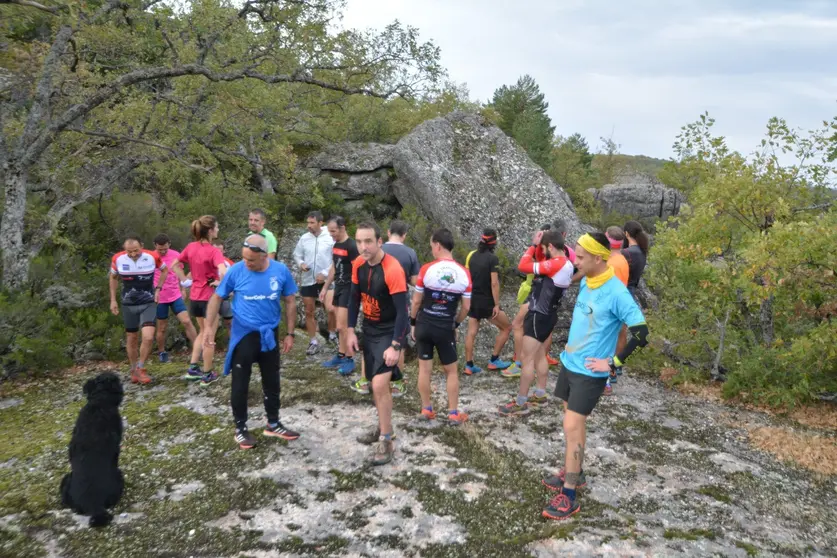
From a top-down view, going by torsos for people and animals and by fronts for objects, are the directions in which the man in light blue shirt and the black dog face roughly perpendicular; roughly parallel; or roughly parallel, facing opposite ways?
roughly perpendicular

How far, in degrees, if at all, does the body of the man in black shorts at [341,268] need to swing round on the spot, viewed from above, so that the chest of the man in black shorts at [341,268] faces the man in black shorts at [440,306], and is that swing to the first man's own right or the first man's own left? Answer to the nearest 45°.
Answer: approximately 90° to the first man's own left

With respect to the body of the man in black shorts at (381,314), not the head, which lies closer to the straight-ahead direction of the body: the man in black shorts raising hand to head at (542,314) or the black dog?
the black dog

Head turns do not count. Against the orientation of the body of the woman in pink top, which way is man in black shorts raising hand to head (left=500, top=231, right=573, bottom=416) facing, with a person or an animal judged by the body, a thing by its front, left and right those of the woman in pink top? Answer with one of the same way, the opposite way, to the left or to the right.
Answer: to the left

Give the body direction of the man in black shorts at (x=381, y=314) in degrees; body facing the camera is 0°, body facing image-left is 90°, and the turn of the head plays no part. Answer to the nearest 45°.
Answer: approximately 45°

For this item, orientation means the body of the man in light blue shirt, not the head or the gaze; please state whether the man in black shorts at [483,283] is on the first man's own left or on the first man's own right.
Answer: on the first man's own right

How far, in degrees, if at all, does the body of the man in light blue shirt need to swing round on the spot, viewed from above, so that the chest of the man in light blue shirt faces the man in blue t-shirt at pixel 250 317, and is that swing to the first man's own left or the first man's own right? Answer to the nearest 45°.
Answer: approximately 45° to the first man's own right

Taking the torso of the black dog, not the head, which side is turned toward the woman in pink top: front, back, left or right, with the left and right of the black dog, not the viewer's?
front

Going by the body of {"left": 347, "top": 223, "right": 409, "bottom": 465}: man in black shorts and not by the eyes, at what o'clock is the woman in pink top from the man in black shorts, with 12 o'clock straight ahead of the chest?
The woman in pink top is roughly at 3 o'clock from the man in black shorts.
